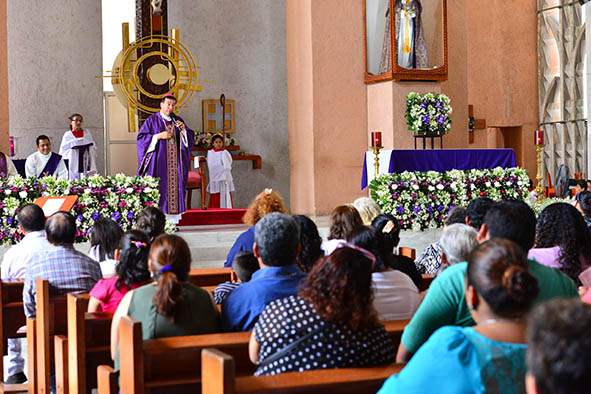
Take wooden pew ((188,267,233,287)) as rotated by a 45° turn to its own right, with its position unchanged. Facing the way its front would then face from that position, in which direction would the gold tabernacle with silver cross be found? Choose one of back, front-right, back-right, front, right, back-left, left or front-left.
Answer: front-left

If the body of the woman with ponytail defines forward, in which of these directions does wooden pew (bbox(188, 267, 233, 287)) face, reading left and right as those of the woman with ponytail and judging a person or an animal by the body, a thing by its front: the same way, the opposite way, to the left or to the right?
the same way

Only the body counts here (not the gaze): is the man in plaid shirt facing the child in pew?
no

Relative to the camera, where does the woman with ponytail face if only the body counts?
away from the camera

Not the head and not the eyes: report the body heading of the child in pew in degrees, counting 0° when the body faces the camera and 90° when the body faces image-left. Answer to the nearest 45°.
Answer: approximately 180°

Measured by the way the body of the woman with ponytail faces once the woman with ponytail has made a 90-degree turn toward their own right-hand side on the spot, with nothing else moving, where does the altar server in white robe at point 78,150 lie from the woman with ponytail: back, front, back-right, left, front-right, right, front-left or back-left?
left

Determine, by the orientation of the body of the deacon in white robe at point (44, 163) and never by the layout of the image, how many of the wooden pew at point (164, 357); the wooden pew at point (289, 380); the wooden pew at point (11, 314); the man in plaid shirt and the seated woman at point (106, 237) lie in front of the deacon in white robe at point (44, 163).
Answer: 5

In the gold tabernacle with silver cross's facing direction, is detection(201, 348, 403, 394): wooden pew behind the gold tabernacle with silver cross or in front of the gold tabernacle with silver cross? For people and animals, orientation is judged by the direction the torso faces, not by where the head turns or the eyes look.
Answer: in front

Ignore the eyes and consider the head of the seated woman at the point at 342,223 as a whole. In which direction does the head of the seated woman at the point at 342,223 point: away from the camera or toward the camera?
away from the camera

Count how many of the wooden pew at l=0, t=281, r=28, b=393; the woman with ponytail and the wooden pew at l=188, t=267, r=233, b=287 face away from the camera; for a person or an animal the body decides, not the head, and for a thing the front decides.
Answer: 3

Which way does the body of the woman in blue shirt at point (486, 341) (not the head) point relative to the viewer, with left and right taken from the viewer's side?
facing away from the viewer and to the left of the viewer

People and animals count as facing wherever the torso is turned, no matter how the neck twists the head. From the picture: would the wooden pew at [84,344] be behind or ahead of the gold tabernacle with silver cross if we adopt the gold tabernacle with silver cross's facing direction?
ahead

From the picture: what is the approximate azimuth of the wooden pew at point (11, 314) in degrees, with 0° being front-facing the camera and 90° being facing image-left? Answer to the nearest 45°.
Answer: approximately 180°

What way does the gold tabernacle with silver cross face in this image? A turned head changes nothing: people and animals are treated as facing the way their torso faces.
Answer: toward the camera

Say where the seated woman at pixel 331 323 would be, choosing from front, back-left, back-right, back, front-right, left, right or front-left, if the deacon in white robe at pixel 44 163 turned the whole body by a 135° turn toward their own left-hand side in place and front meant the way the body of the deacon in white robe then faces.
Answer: back-right

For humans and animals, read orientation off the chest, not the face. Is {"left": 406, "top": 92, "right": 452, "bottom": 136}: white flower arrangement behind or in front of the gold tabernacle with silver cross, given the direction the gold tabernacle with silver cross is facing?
in front

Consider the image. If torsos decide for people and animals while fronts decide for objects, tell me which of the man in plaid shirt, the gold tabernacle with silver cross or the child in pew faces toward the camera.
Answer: the gold tabernacle with silver cross

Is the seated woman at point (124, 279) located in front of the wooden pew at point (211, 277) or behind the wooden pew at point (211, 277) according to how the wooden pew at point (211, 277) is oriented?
behind

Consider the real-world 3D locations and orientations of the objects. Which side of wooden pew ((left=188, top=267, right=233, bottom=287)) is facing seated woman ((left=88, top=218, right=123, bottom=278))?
left

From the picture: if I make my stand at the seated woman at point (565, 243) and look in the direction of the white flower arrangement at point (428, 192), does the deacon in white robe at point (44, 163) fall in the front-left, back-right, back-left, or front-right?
front-left
